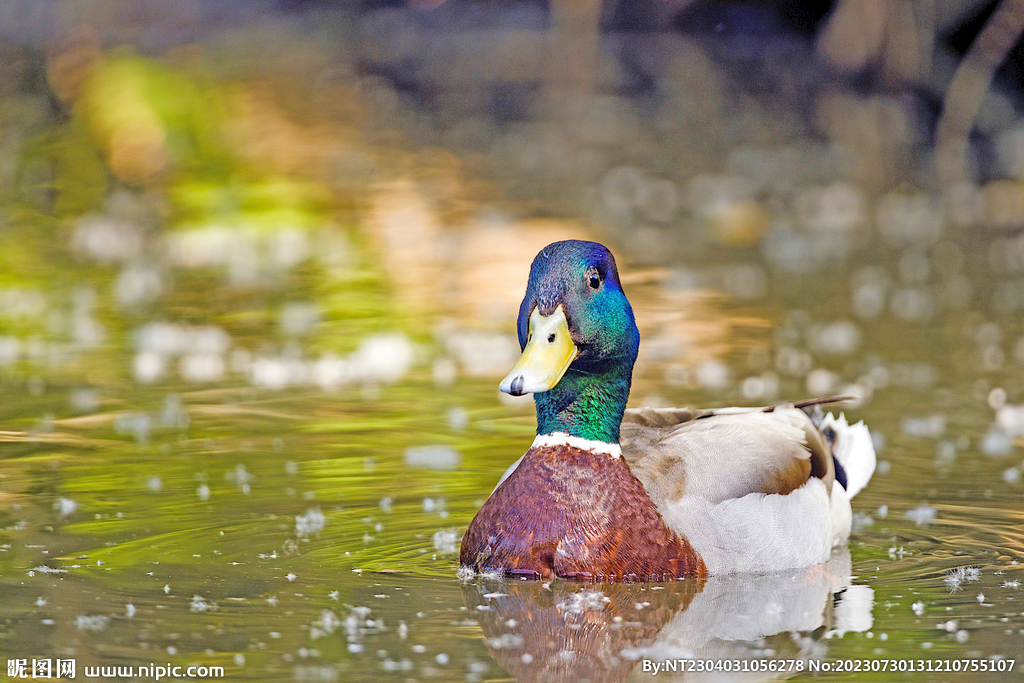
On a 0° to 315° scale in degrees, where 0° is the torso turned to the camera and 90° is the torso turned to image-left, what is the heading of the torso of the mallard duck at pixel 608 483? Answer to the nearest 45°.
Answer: approximately 45°
